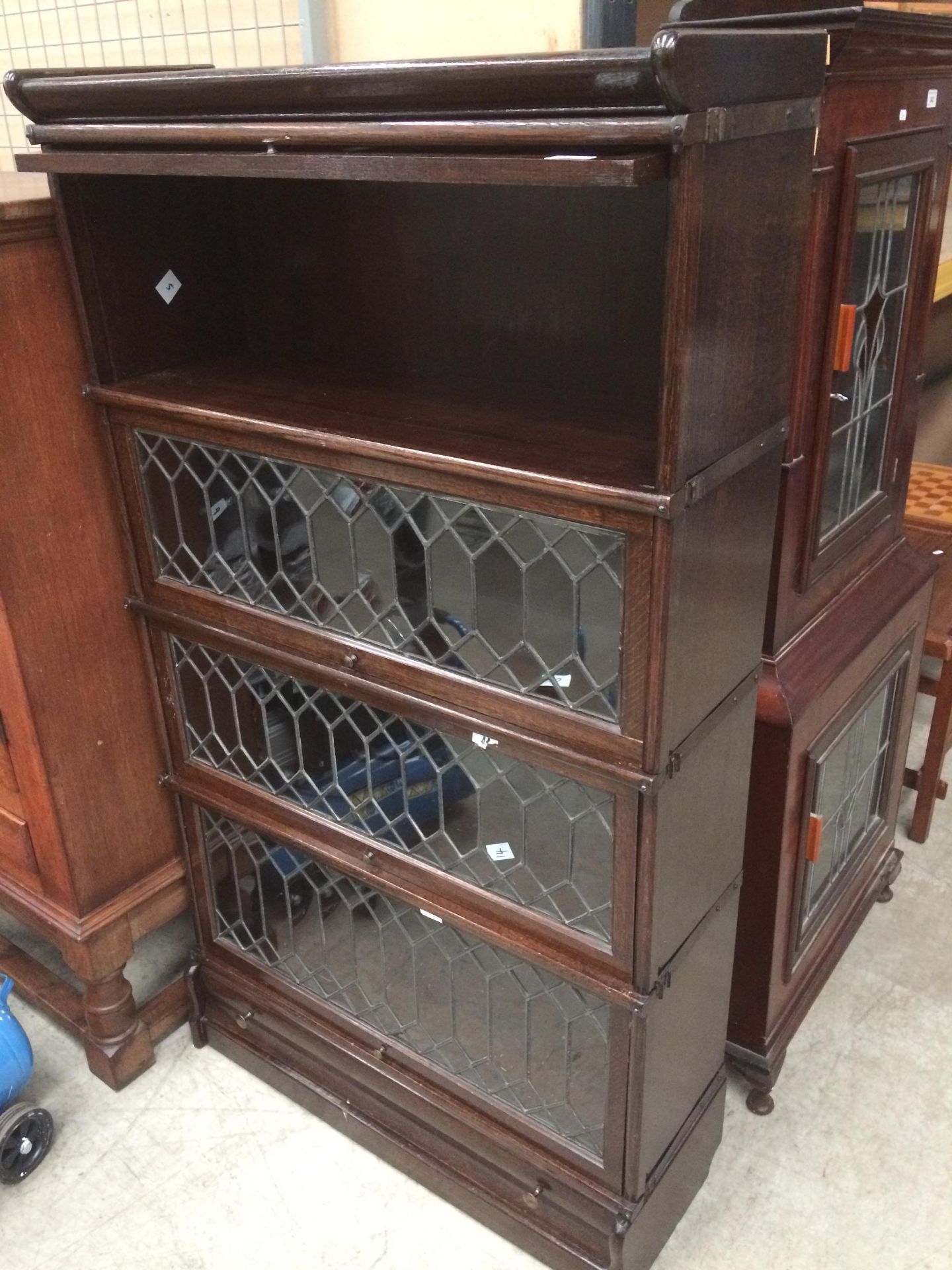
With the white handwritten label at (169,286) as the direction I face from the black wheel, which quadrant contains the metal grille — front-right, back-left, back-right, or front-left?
front-left

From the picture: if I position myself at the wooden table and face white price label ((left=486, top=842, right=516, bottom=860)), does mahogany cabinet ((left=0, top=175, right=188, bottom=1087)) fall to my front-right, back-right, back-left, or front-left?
front-right

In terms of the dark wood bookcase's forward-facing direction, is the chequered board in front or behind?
behind

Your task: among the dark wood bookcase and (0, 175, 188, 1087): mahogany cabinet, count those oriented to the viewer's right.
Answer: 0

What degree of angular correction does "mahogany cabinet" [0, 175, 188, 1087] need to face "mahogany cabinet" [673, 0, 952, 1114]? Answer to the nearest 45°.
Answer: approximately 135° to its left

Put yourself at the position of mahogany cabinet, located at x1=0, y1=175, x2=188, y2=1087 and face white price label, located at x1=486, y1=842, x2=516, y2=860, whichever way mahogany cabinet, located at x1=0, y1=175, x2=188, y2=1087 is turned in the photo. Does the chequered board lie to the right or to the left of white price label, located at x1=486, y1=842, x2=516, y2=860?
left

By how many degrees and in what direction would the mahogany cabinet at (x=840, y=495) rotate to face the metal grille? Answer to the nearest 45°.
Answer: approximately 135° to its right

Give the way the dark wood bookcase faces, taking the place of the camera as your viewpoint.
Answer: facing the viewer and to the left of the viewer

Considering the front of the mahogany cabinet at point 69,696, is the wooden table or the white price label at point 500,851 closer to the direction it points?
the white price label
